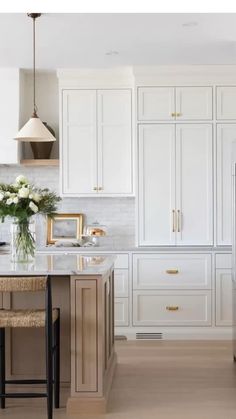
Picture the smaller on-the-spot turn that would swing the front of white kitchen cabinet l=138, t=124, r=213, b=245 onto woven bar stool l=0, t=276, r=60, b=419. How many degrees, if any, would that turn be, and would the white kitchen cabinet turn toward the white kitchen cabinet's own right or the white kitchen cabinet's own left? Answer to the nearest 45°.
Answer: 0° — it already faces it

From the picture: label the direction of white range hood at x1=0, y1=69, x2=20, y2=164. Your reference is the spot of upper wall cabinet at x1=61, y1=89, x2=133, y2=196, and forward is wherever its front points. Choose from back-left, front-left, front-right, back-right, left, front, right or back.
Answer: right

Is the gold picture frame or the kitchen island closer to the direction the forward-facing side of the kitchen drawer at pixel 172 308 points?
the kitchen island

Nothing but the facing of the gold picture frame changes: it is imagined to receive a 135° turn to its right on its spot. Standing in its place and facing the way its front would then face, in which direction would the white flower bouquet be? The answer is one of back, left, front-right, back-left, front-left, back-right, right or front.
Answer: back-left

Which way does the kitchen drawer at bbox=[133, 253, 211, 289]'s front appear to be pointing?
toward the camera

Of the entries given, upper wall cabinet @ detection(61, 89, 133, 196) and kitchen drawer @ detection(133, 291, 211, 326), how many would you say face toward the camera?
2

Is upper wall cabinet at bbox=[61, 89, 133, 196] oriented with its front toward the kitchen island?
yes

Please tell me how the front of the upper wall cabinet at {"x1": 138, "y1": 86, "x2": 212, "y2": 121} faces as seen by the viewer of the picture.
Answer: facing the viewer

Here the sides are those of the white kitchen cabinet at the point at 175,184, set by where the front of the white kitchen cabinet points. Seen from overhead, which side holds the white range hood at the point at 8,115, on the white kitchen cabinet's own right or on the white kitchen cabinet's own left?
on the white kitchen cabinet's own right
